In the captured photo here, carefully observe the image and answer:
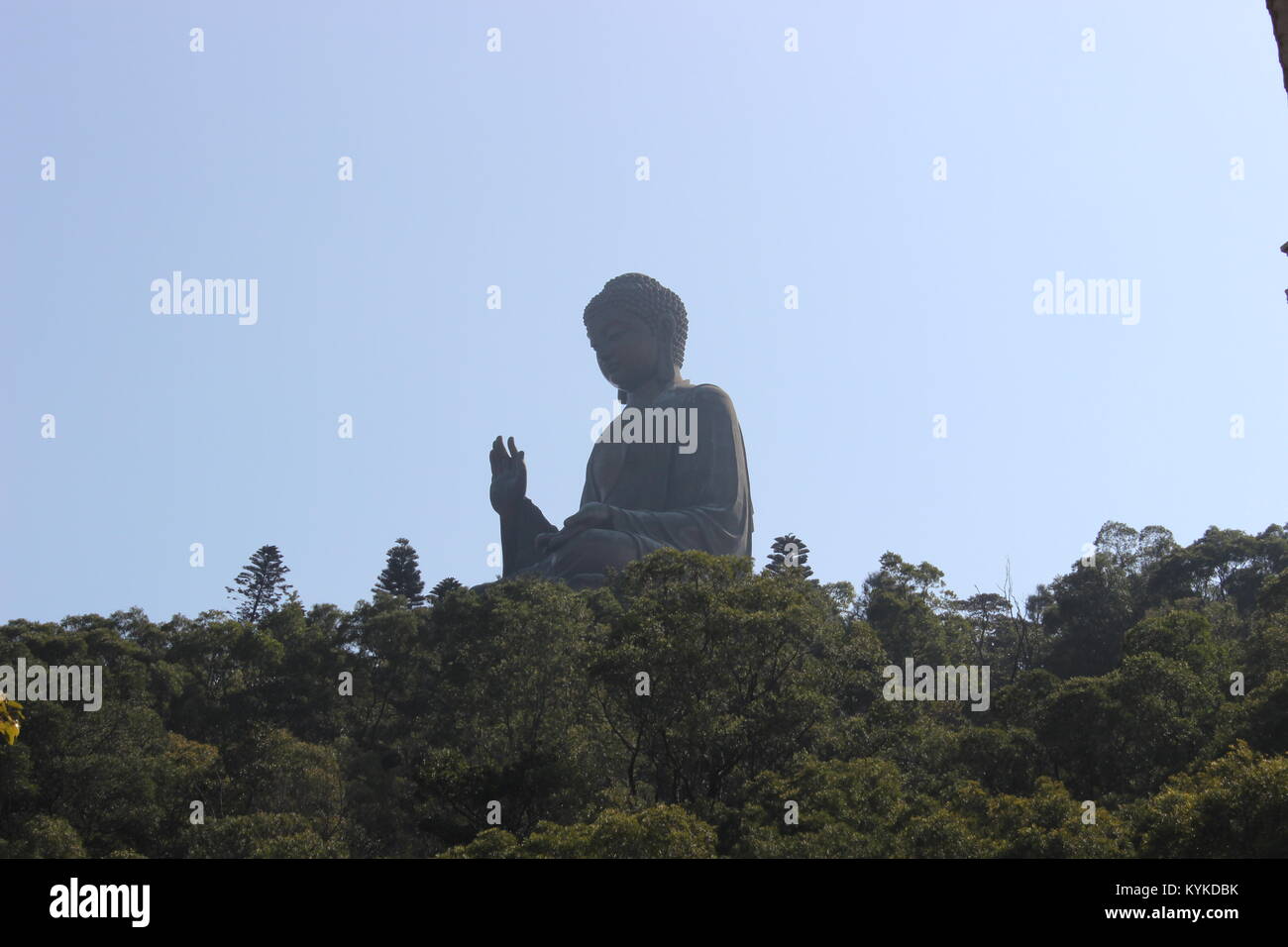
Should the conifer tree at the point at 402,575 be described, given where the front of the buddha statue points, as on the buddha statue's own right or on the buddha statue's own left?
on the buddha statue's own right

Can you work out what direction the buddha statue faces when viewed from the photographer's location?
facing the viewer and to the left of the viewer
